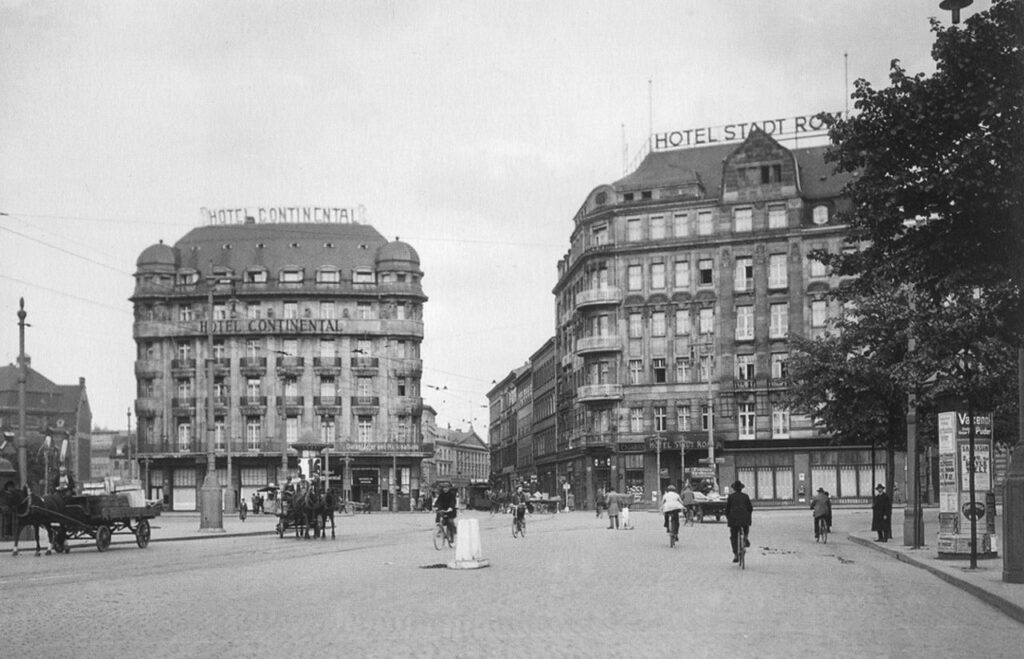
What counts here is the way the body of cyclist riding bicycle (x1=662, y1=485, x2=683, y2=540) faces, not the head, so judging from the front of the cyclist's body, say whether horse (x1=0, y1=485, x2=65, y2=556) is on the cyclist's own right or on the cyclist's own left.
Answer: on the cyclist's own left

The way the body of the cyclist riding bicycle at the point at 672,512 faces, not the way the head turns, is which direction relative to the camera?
away from the camera

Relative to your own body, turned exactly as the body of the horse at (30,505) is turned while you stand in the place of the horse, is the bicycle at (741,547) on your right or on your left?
on your left

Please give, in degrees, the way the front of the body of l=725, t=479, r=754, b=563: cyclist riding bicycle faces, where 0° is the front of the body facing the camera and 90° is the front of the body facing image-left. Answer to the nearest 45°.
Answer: approximately 180°

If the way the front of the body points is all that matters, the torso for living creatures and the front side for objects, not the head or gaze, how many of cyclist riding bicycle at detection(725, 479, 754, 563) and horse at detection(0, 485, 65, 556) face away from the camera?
1

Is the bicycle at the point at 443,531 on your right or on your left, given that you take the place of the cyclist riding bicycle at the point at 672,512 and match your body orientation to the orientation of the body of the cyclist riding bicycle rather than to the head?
on your left

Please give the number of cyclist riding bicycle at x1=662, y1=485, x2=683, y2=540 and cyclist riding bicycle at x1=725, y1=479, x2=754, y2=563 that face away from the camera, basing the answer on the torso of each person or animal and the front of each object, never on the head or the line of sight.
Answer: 2

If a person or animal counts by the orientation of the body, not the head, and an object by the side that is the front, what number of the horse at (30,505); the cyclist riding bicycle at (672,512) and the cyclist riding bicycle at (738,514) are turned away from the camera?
2

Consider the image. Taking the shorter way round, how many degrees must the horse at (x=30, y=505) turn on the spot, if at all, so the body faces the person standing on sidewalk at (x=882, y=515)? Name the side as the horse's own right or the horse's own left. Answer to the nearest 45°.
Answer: approximately 135° to the horse's own left

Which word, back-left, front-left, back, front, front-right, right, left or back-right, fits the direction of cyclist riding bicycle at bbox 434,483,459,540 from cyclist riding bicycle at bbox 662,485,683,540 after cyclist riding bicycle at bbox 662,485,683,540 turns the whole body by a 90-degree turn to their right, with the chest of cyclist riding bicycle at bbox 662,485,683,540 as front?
back

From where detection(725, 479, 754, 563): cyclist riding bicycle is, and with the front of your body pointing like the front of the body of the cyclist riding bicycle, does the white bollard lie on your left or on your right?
on your left
